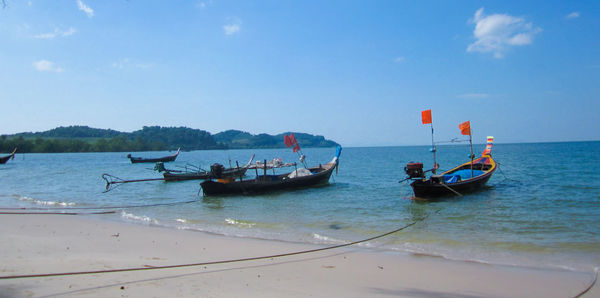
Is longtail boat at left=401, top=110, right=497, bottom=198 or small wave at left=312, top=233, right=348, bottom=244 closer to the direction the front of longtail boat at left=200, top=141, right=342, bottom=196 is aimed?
the longtail boat

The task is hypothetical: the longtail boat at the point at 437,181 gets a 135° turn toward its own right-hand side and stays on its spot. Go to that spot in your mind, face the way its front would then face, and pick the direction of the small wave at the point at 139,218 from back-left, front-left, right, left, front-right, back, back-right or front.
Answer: front-right

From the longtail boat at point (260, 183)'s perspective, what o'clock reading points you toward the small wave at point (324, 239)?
The small wave is roughly at 4 o'clock from the longtail boat.

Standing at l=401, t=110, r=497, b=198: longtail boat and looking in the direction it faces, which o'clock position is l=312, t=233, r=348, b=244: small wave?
The small wave is roughly at 5 o'clock from the longtail boat.

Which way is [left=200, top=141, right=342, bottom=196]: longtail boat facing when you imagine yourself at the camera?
facing away from the viewer and to the right of the viewer

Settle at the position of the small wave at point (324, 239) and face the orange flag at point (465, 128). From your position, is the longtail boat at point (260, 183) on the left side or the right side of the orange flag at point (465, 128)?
left

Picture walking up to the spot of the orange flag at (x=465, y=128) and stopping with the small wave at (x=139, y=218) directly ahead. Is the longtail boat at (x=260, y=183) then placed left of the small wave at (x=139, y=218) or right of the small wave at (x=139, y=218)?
right

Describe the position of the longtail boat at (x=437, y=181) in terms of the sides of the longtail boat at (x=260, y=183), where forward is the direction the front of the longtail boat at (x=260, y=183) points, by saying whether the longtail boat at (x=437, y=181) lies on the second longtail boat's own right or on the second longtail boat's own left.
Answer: on the second longtail boat's own right

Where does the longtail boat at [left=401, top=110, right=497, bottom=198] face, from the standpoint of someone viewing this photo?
facing away from the viewer and to the right of the viewer
